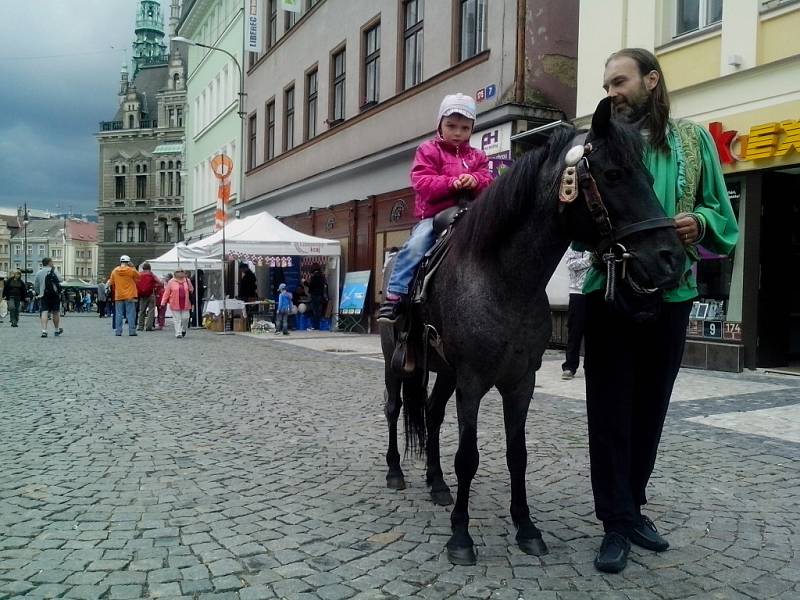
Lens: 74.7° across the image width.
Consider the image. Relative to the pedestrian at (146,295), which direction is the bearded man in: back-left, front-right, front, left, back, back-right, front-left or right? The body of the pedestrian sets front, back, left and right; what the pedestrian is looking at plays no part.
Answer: back

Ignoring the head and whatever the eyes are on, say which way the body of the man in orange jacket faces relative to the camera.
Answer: away from the camera

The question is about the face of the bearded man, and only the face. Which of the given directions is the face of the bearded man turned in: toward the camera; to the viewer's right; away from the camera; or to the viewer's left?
to the viewer's left

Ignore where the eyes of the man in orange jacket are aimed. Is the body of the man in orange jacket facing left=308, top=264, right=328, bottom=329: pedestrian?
no

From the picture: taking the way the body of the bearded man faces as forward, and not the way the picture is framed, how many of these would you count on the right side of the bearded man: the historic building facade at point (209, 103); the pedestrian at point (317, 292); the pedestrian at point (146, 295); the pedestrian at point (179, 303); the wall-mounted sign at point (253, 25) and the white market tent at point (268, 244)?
6

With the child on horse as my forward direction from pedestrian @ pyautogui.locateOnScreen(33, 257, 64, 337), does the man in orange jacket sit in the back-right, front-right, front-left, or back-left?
front-left

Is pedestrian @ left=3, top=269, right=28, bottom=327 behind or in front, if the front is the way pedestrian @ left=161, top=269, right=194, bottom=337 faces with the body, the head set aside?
behind

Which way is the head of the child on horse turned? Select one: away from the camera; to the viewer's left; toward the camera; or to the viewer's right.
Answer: toward the camera

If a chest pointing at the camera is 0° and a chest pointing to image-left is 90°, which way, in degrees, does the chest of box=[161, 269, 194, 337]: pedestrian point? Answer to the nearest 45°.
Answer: approximately 0°

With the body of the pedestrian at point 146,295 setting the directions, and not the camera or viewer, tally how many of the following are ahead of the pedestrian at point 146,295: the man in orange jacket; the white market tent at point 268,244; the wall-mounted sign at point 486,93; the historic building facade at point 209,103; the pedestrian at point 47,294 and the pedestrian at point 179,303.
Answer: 1
